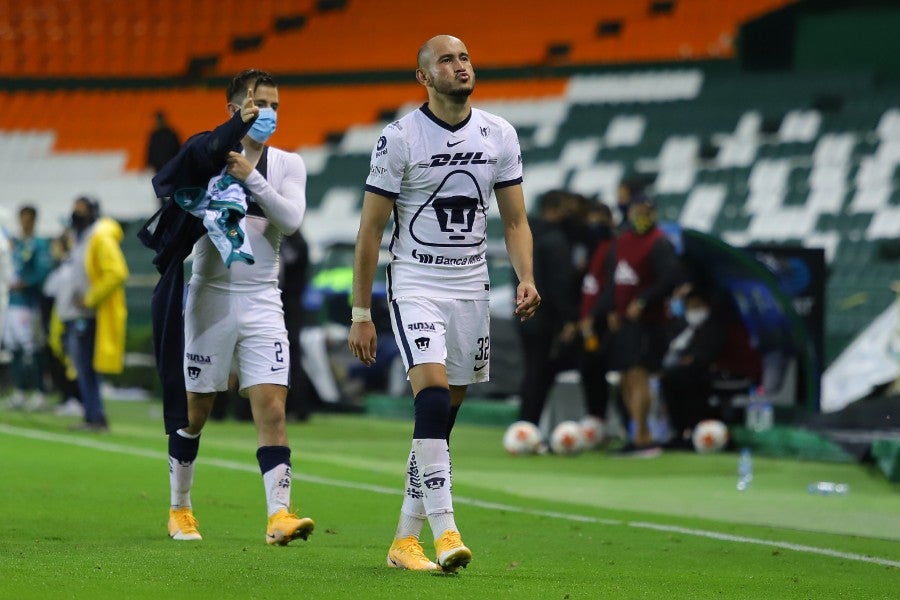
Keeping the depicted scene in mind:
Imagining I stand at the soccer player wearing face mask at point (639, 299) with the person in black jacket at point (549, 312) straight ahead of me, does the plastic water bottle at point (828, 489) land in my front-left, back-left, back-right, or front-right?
back-left

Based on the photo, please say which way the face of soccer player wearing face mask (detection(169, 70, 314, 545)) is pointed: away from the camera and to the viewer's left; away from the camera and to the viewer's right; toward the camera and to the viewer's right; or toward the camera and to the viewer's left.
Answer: toward the camera and to the viewer's right

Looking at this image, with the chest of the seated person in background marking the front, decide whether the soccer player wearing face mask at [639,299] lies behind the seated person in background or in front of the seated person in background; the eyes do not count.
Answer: in front

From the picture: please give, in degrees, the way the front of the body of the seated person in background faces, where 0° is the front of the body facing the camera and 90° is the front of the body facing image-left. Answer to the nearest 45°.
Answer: approximately 45°

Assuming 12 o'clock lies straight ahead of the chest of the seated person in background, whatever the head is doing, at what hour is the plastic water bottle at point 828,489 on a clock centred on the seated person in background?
The plastic water bottle is roughly at 10 o'clock from the seated person in background.
